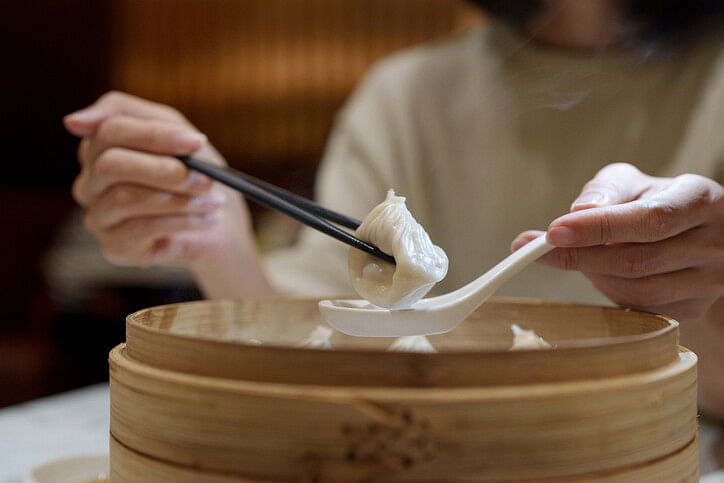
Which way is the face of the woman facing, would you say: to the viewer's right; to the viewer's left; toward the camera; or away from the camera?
toward the camera

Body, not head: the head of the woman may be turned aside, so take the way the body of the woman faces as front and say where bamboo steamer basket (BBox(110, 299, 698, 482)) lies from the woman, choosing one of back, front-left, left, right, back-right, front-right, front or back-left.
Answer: front

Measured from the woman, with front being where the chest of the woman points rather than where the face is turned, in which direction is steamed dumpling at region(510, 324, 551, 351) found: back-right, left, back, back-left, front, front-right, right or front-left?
front

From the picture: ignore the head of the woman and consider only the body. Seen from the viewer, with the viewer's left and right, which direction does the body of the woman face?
facing the viewer
